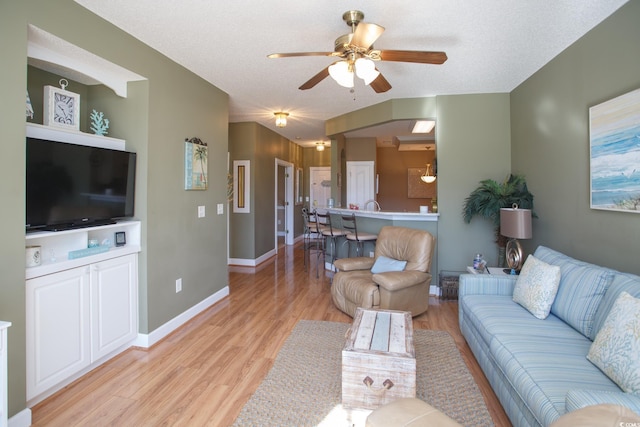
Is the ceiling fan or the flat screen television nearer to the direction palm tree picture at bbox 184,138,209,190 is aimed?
the ceiling fan

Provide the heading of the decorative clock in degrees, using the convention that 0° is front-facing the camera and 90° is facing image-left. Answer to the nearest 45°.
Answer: approximately 315°

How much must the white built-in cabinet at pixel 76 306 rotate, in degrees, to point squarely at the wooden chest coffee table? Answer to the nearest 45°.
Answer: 0° — it already faces it

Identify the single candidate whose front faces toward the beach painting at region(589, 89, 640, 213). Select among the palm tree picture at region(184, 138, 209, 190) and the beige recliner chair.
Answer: the palm tree picture

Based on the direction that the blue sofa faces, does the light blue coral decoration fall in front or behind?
in front

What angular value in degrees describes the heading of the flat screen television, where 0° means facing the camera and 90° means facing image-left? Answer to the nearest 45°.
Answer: approximately 315°

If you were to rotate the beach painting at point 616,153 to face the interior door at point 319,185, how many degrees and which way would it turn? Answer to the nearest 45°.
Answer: approximately 90° to its right

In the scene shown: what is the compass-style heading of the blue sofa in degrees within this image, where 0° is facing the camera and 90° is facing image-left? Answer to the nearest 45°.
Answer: approximately 45°

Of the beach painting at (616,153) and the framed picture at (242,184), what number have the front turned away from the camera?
0
